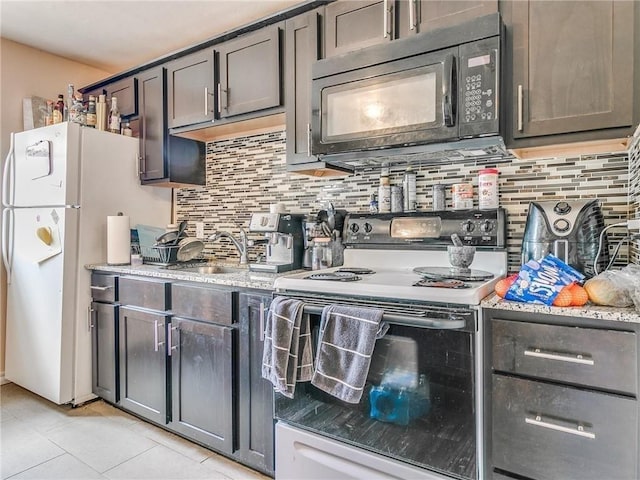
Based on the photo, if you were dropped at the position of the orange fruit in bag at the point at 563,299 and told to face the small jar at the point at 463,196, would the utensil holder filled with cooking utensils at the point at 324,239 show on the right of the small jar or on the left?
left

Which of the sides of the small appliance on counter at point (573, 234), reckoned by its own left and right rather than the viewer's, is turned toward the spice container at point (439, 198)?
right

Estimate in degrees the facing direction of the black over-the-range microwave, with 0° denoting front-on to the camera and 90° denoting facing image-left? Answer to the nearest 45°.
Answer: approximately 45°

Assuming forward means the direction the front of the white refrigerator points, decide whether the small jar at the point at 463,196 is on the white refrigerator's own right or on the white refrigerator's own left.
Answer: on the white refrigerator's own left

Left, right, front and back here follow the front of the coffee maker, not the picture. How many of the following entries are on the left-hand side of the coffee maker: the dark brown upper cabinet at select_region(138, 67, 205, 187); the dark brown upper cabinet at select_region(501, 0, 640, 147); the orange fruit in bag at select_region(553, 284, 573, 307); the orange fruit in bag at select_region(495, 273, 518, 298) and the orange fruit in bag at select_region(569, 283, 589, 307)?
4
